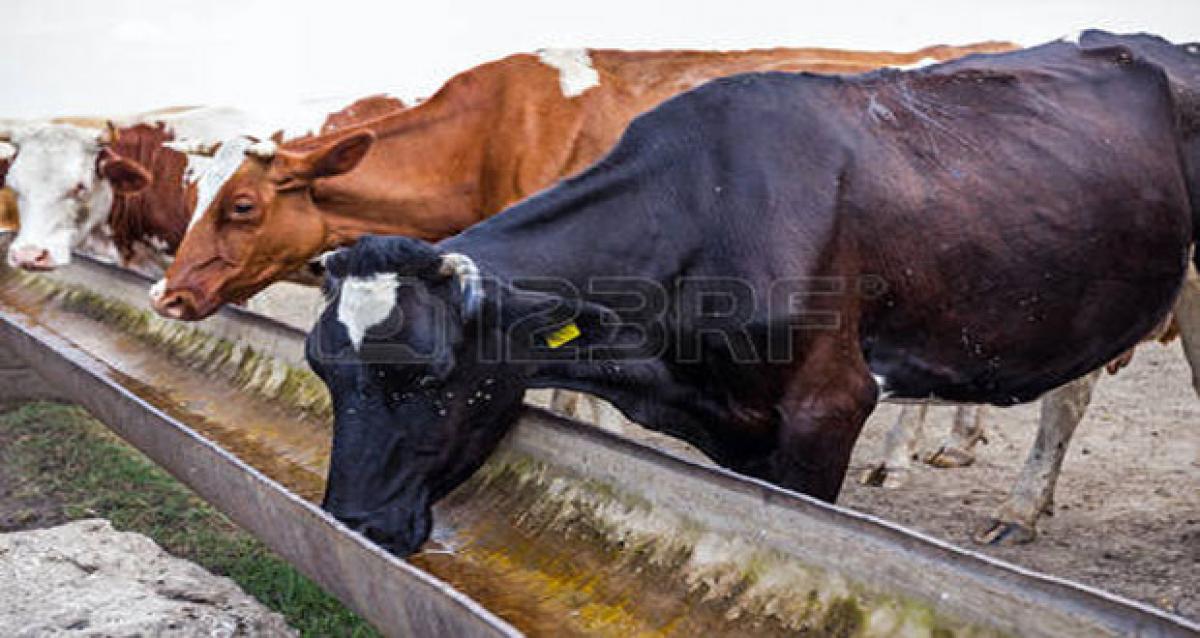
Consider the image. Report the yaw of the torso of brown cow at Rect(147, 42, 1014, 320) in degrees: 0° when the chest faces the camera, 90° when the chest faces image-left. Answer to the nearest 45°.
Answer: approximately 90°

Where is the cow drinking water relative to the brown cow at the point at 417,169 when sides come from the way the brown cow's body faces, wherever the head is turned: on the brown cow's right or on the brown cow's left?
on the brown cow's left
